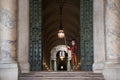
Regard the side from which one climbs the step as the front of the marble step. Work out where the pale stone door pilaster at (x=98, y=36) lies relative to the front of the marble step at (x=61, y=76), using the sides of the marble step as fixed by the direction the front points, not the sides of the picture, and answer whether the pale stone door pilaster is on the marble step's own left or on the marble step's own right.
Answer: on the marble step's own left

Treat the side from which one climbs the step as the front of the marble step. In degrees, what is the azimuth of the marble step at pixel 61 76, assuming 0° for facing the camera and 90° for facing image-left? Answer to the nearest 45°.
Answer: approximately 0°

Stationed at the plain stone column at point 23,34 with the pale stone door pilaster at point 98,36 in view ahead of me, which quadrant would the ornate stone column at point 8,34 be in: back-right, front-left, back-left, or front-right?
back-right

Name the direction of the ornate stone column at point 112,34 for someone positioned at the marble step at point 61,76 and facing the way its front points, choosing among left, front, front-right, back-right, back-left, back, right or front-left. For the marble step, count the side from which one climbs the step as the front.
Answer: left

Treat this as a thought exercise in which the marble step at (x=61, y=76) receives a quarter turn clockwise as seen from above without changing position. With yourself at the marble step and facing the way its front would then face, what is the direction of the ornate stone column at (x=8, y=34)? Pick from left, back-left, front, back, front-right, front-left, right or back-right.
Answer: front
